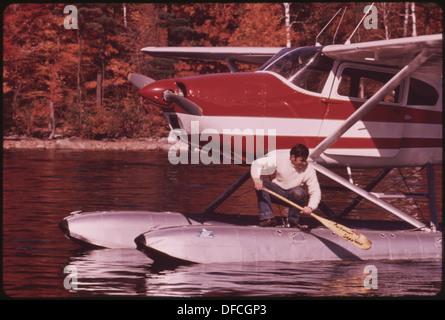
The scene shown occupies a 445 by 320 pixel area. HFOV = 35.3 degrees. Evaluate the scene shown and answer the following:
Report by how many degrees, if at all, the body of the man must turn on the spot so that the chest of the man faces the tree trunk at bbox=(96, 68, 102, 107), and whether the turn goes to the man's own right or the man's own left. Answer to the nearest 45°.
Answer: approximately 180°

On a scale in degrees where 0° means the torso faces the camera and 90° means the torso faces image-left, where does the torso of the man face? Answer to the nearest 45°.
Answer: approximately 0°
